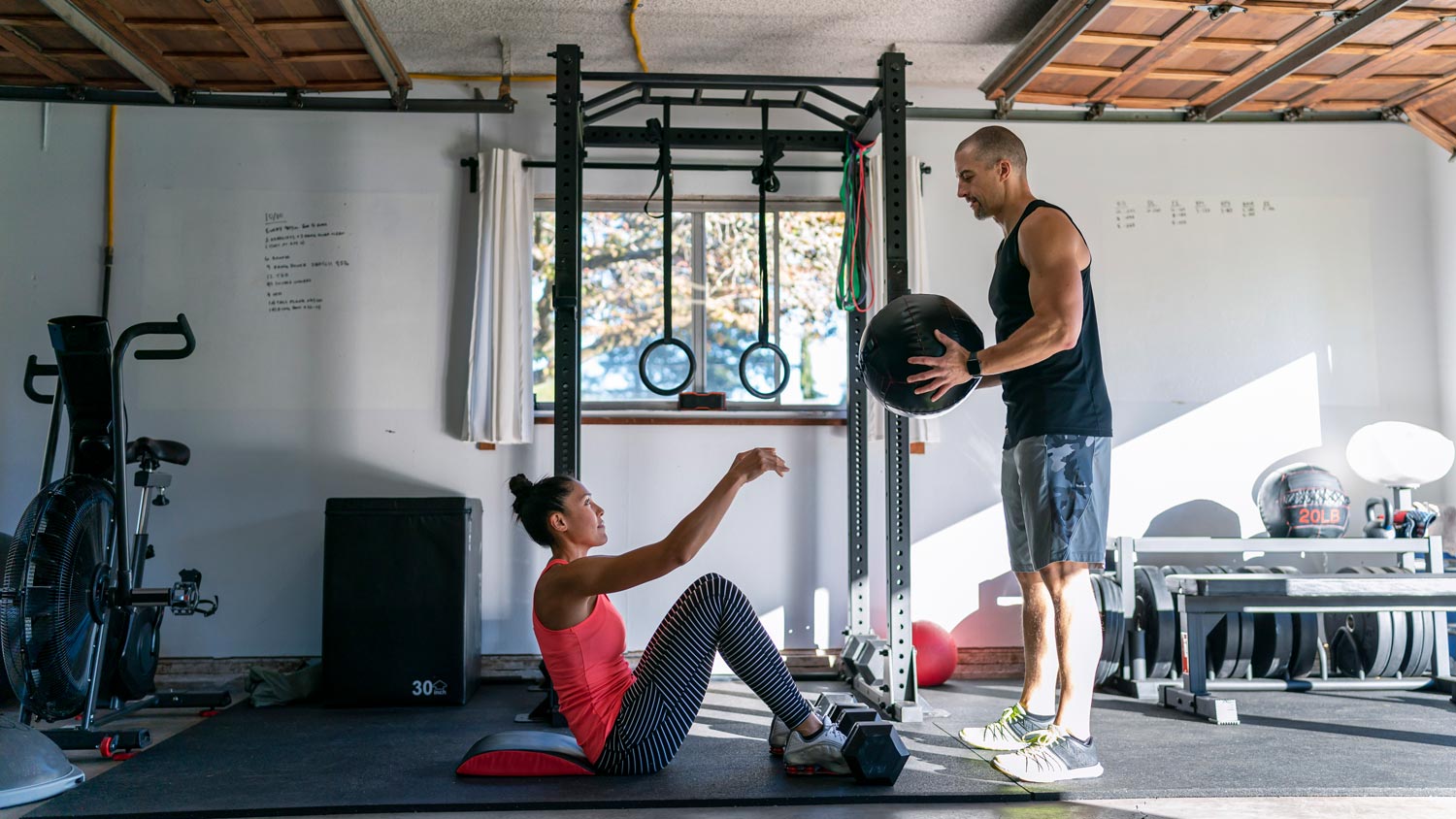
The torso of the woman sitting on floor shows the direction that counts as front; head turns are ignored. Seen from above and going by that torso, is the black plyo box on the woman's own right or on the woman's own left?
on the woman's own left

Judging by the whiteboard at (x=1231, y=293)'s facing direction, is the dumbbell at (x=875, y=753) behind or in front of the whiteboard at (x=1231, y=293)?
in front

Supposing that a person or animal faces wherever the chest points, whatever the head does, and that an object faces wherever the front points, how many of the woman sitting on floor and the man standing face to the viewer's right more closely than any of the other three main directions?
1

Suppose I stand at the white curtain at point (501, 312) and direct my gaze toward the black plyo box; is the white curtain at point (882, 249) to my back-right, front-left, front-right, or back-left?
back-left

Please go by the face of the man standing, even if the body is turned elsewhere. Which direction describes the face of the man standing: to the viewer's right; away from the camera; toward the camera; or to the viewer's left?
to the viewer's left

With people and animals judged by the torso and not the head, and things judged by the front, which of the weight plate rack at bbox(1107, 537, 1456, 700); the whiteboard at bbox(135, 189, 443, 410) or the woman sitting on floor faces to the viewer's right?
the woman sitting on floor

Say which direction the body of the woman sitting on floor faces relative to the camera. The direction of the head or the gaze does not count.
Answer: to the viewer's right

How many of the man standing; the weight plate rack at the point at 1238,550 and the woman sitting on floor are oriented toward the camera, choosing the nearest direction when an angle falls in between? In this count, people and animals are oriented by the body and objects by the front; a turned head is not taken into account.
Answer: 1

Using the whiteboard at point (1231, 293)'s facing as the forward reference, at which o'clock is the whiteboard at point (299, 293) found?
the whiteboard at point (299, 293) is roughly at 2 o'clock from the whiteboard at point (1231, 293).

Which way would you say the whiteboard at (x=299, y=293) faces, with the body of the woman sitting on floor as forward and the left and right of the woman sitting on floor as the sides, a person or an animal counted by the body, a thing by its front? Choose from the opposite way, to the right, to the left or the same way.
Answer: to the right

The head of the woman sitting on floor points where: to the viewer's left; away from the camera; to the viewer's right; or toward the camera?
to the viewer's right

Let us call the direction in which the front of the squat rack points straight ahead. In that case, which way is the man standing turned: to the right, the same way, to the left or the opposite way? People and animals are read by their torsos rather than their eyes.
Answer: to the right

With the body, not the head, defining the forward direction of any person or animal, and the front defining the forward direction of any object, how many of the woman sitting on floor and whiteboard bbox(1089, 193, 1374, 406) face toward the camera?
1

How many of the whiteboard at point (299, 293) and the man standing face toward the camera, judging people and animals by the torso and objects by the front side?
1

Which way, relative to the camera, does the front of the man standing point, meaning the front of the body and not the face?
to the viewer's left
